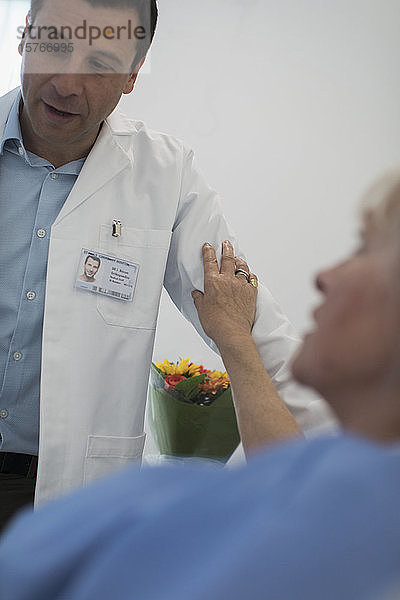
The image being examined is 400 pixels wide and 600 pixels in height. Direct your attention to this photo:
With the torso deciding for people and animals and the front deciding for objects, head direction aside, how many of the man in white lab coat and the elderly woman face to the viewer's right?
0

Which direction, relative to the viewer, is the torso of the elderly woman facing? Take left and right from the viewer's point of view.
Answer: facing away from the viewer and to the left of the viewer

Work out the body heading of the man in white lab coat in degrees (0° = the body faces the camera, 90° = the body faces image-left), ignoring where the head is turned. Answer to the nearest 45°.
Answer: approximately 45°

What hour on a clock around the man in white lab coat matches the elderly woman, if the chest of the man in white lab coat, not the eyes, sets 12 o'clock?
The elderly woman is roughly at 10 o'clock from the man in white lab coat.

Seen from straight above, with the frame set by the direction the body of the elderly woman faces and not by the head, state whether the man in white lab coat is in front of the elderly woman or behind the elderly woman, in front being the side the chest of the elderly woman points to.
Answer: in front

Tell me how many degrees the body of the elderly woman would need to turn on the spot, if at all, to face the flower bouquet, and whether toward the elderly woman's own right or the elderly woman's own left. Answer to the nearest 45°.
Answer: approximately 45° to the elderly woman's own right
